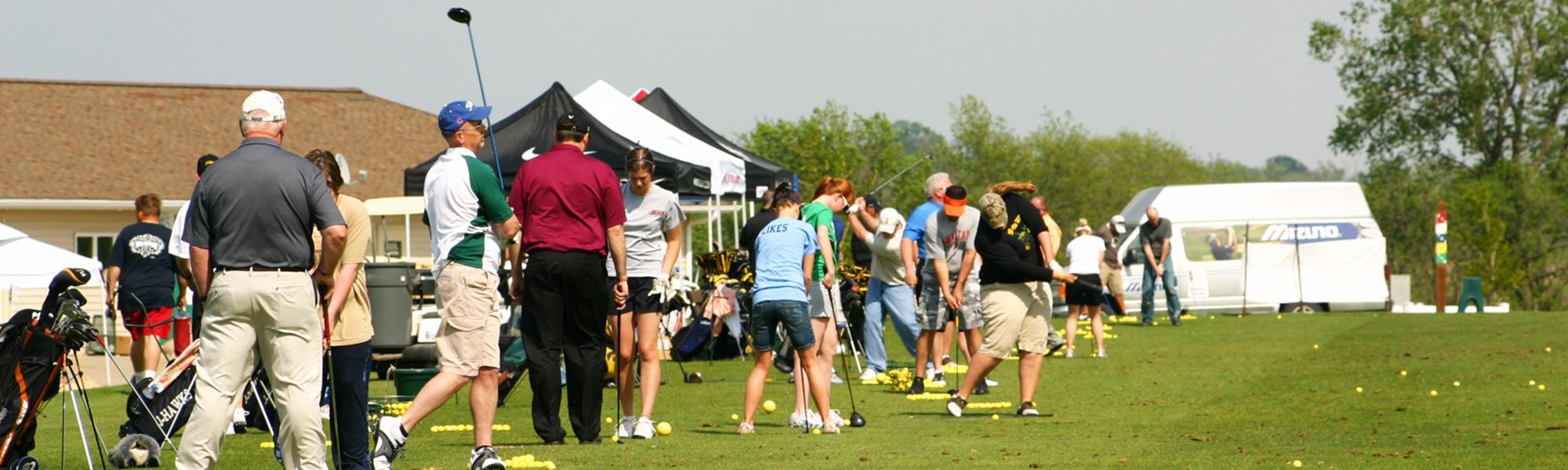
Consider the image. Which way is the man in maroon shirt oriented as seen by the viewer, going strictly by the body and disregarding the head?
away from the camera

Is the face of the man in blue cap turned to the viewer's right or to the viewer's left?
to the viewer's right

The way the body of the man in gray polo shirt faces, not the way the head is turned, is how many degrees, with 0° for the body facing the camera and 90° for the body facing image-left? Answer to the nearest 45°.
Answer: approximately 180°

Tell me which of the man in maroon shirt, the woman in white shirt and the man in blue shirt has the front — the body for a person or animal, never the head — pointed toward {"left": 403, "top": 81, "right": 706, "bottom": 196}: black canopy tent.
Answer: the man in maroon shirt

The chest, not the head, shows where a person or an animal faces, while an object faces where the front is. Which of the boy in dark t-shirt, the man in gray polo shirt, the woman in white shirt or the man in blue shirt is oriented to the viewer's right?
the man in blue shirt

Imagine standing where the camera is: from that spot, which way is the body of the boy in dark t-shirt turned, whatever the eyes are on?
away from the camera

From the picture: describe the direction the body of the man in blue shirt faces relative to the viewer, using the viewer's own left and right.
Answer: facing to the right of the viewer
